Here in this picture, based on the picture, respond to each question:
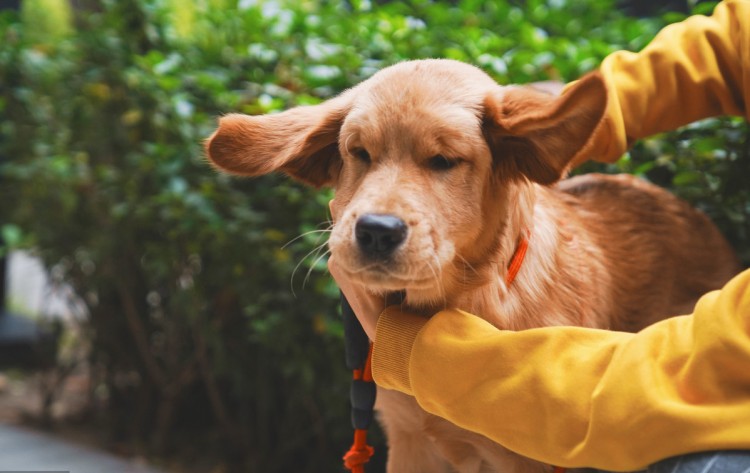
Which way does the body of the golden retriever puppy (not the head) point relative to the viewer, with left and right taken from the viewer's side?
facing the viewer and to the left of the viewer

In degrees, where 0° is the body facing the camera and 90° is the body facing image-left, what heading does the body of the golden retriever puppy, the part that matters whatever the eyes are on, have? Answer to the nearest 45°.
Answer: approximately 45°
